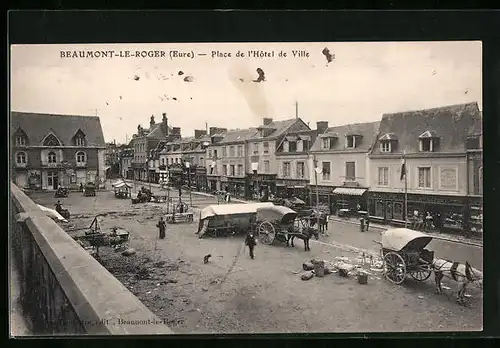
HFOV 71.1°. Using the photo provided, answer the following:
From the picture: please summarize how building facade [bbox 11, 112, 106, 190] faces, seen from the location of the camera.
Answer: facing the viewer

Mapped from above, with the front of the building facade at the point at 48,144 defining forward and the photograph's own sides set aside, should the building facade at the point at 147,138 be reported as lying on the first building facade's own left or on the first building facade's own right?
on the first building facade's own left

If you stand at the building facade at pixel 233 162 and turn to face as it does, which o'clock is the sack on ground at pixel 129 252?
The sack on ground is roughly at 1 o'clock from the building facade.
